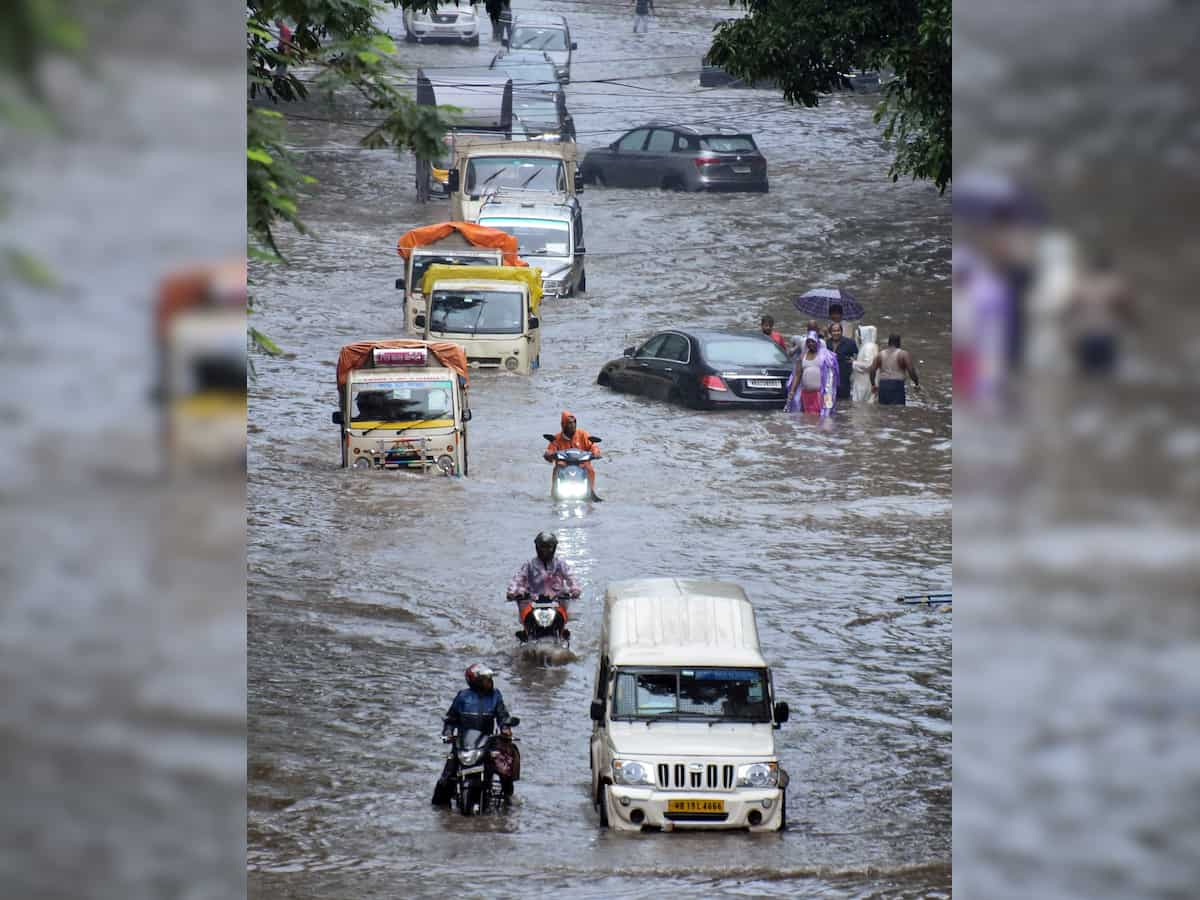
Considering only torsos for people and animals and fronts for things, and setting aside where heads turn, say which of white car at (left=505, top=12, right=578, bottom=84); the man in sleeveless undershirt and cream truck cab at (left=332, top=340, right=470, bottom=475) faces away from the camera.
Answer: the man in sleeveless undershirt

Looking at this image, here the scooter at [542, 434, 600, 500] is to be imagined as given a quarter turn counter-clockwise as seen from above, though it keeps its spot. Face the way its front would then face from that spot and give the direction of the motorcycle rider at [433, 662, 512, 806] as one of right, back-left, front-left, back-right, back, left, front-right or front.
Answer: right

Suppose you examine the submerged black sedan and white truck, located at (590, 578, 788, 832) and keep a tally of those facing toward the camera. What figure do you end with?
1

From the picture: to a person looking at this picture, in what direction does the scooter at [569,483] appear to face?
facing the viewer

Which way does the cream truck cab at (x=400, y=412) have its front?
toward the camera

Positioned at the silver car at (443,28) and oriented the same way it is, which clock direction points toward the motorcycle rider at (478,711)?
The motorcycle rider is roughly at 12 o'clock from the silver car.

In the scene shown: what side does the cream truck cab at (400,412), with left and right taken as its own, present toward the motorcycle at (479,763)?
front

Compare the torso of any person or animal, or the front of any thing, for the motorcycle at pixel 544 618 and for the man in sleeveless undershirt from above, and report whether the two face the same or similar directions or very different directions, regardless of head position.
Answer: very different directions

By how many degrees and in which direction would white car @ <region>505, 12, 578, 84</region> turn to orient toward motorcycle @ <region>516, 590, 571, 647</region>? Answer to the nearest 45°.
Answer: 0° — it already faces it

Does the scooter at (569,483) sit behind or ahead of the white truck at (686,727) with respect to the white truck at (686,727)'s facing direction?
behind

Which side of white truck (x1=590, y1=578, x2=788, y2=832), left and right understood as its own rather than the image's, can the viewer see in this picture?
front

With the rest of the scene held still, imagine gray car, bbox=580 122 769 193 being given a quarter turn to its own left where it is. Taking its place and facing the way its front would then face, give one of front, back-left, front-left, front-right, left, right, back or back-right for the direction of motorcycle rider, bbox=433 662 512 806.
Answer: front-left

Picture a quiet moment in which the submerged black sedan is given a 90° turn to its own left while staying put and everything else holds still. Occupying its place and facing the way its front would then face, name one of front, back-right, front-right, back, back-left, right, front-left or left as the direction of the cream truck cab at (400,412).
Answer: front

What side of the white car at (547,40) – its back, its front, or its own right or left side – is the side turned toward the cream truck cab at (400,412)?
front
